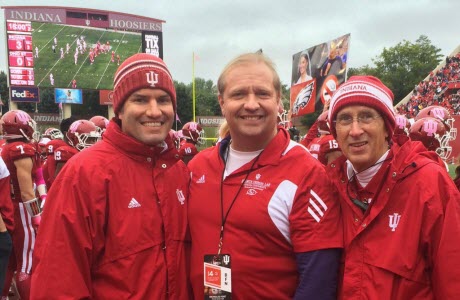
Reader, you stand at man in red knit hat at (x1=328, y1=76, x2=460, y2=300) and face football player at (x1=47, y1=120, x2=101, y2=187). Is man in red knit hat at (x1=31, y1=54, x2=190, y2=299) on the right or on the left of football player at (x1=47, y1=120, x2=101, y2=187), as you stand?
left

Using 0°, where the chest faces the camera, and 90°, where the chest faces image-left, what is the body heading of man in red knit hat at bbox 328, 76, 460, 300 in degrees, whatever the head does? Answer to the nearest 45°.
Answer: approximately 45°

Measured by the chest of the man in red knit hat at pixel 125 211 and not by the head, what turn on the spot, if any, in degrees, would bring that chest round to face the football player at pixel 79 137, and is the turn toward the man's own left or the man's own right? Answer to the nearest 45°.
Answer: approximately 135° to the man's own left

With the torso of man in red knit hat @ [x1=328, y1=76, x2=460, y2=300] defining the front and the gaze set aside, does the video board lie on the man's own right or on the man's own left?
on the man's own right

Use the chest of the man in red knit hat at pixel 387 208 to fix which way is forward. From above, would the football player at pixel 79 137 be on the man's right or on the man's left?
on the man's right

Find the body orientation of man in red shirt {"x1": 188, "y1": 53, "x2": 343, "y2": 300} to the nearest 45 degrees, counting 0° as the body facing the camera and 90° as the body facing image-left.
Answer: approximately 45°

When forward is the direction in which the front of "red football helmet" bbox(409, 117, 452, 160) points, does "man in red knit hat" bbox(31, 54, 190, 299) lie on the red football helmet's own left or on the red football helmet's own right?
on the red football helmet's own right
